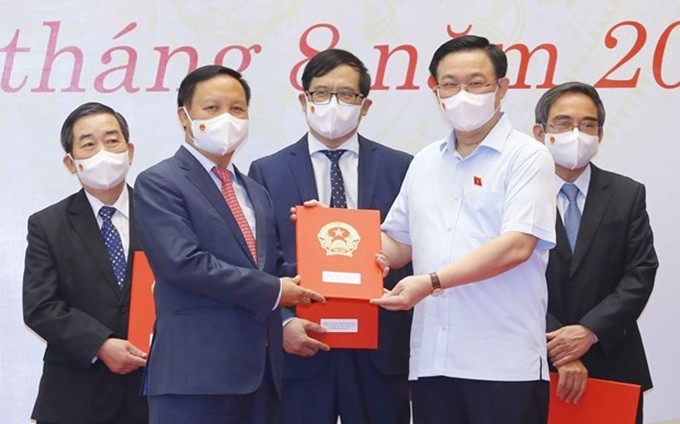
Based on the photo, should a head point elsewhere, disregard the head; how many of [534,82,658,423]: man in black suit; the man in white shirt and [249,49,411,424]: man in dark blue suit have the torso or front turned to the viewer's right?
0

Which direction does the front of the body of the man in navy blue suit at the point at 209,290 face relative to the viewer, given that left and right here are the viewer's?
facing the viewer and to the right of the viewer

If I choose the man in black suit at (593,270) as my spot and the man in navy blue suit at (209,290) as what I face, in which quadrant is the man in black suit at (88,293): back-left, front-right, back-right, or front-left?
front-right

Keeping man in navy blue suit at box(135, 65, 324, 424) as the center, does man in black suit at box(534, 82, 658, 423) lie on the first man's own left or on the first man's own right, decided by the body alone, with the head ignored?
on the first man's own left

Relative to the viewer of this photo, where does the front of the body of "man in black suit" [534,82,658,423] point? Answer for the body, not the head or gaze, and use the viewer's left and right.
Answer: facing the viewer and to the left of the viewer

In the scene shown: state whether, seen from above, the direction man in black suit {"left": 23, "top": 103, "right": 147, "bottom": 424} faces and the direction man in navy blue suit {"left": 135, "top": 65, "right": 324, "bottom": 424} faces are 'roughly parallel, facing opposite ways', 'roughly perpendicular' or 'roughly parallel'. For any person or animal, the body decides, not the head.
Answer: roughly parallel

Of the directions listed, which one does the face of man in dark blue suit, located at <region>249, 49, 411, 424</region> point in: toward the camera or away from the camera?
toward the camera

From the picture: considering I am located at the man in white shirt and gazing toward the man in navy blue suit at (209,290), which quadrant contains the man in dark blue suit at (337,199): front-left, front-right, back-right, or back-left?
front-right

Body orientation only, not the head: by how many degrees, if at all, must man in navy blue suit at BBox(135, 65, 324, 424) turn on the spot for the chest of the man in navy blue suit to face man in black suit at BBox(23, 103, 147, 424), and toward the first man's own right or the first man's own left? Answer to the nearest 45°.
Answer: approximately 180°

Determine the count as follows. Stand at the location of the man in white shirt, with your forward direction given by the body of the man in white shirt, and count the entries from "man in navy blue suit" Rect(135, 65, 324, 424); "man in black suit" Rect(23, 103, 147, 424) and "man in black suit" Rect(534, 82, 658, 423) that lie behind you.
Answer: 1

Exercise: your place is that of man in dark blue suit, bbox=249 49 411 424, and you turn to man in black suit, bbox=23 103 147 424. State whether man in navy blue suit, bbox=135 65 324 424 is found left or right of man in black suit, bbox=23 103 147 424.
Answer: left

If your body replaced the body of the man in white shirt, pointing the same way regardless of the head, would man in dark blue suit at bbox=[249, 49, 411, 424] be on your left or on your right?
on your right

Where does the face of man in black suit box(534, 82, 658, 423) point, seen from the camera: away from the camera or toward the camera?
toward the camera

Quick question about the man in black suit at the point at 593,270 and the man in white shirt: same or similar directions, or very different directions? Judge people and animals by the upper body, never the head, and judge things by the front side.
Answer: same or similar directions

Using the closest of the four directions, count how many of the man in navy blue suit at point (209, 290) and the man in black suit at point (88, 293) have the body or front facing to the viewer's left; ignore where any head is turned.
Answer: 0

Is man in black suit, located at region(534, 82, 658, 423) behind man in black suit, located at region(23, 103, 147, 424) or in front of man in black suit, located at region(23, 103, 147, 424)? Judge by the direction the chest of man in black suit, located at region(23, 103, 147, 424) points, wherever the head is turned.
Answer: in front

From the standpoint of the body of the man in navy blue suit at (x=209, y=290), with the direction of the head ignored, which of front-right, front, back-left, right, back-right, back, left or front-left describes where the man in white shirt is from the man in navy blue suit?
front-left
